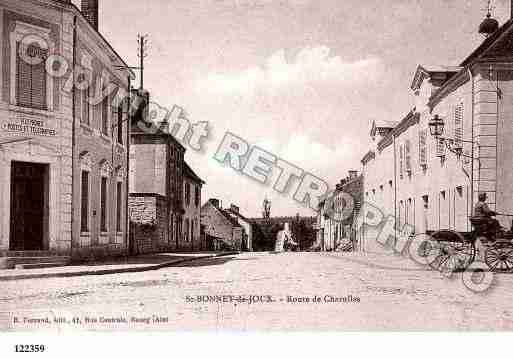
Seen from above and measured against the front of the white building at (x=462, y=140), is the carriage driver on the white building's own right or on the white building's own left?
on the white building's own left

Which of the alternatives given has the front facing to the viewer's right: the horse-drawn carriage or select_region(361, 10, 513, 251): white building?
the horse-drawn carriage

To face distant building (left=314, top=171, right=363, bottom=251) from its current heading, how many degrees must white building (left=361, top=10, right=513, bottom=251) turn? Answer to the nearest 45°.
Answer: approximately 135° to its right

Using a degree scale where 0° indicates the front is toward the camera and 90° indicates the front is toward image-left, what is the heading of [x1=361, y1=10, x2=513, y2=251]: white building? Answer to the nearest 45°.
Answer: approximately 45°

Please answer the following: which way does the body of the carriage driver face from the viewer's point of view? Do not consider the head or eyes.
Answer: to the viewer's right

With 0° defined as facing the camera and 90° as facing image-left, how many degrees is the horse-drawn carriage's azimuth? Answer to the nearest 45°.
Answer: approximately 270°
